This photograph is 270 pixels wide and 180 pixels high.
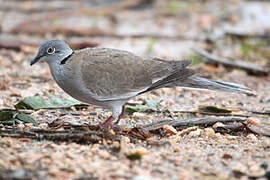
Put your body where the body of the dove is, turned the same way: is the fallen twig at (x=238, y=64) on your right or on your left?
on your right

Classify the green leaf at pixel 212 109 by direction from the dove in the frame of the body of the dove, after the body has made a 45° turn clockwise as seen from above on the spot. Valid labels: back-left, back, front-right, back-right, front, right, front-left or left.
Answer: right

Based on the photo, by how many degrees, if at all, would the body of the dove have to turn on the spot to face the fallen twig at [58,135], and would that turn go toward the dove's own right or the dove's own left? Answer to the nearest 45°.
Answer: approximately 45° to the dove's own left

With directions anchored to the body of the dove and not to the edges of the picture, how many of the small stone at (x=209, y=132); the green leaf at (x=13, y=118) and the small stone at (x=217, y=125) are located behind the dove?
2

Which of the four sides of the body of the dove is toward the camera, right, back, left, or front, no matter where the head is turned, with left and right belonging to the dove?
left

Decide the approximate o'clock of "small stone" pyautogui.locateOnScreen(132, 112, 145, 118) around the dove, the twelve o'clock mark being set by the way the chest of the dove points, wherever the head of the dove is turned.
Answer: The small stone is roughly at 4 o'clock from the dove.

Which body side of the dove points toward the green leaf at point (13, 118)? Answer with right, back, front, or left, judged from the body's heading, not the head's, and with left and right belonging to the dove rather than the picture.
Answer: front

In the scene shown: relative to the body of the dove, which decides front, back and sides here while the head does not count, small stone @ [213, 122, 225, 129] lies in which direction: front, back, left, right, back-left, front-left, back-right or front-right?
back

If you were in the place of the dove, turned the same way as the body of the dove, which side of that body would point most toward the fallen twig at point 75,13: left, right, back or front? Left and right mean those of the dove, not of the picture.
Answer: right

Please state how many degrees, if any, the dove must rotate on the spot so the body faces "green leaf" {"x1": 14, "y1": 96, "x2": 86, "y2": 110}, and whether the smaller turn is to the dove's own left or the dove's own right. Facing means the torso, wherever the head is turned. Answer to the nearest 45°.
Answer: approximately 45° to the dove's own right

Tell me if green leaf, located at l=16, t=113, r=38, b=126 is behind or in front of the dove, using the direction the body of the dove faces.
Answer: in front

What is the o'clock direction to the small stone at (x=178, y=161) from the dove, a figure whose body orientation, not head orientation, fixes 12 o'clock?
The small stone is roughly at 8 o'clock from the dove.

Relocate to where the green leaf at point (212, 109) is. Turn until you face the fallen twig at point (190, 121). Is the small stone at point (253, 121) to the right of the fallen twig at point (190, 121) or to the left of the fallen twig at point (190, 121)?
left

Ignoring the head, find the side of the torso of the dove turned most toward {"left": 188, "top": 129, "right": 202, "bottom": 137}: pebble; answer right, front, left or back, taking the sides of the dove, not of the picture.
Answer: back

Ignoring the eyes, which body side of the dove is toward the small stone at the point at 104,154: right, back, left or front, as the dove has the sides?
left

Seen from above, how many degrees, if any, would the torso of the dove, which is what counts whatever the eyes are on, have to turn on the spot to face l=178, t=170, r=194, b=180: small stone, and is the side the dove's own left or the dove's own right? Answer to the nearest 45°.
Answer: approximately 135° to the dove's own left

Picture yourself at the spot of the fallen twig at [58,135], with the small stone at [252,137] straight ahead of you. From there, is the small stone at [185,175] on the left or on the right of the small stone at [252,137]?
right

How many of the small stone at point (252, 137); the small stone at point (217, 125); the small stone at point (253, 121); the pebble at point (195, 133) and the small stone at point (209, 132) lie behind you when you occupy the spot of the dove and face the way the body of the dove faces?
5

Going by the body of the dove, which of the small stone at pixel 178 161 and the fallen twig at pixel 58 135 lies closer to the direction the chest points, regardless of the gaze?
the fallen twig
